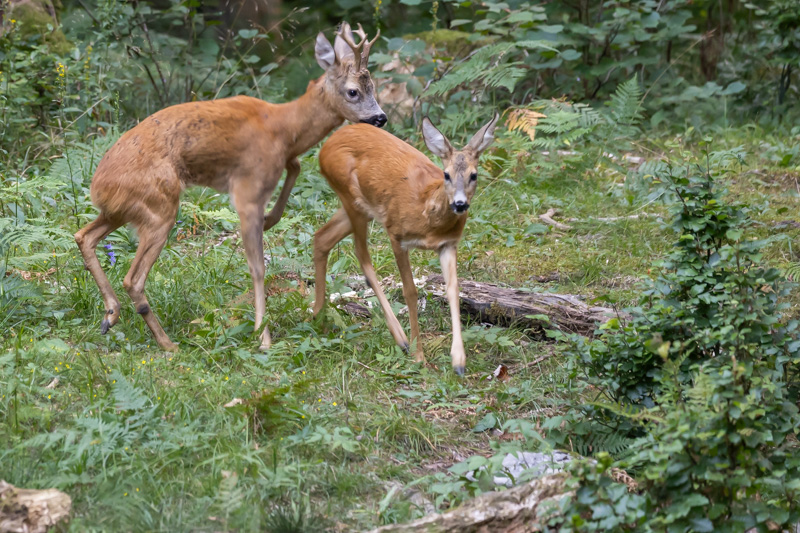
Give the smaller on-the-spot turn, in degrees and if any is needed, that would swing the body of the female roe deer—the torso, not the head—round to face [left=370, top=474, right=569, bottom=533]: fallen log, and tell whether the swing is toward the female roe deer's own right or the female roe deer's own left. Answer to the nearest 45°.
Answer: approximately 45° to the female roe deer's own right

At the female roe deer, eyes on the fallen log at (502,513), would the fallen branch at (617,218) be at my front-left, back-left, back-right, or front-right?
back-left

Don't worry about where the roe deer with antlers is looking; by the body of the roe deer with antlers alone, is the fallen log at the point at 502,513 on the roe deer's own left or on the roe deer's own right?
on the roe deer's own right

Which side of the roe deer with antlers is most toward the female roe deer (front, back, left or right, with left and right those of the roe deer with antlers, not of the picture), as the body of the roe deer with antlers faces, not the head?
front

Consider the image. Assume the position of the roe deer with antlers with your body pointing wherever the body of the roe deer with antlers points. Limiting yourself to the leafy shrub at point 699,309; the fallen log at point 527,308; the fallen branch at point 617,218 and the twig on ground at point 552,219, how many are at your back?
0

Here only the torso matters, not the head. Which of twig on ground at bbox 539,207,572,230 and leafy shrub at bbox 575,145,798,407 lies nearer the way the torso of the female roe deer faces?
the leafy shrub

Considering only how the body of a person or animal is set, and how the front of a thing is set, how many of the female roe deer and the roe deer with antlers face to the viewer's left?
0

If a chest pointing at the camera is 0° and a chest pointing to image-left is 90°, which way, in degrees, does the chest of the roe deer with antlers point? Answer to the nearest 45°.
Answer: approximately 270°

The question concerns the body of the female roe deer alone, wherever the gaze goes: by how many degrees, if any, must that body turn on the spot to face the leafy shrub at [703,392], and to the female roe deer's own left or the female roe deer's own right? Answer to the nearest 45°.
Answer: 0° — it already faces it

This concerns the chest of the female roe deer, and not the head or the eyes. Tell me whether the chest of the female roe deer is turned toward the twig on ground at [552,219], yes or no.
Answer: no

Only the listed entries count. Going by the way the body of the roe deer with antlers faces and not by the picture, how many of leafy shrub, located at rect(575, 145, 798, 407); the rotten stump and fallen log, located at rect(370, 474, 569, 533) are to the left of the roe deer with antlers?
0

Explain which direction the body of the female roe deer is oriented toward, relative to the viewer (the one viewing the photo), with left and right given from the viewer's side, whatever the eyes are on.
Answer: facing the viewer and to the right of the viewer

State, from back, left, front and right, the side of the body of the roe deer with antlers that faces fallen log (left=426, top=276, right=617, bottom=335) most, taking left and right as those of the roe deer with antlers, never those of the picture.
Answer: front

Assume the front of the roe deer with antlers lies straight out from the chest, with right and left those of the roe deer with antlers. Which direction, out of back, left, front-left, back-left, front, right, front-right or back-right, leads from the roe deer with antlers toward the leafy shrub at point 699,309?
front-right

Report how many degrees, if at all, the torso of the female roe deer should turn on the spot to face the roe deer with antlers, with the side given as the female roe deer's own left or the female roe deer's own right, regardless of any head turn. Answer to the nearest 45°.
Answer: approximately 135° to the female roe deer's own right

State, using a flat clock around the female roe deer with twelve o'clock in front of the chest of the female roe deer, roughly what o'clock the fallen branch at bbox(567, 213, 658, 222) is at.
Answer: The fallen branch is roughly at 9 o'clock from the female roe deer.

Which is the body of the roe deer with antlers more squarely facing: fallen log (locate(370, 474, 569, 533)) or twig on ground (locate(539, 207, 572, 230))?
the twig on ground

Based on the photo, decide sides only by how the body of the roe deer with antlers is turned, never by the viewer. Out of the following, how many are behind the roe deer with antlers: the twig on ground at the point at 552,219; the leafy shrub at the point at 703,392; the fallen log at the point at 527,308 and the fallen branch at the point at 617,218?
0

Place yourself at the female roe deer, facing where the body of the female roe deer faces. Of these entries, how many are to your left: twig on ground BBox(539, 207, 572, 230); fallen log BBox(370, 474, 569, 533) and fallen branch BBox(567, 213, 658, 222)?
2

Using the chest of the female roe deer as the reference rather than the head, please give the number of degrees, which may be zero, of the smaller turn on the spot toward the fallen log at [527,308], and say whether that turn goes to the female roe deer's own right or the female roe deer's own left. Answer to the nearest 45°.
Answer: approximately 45° to the female roe deer's own left
